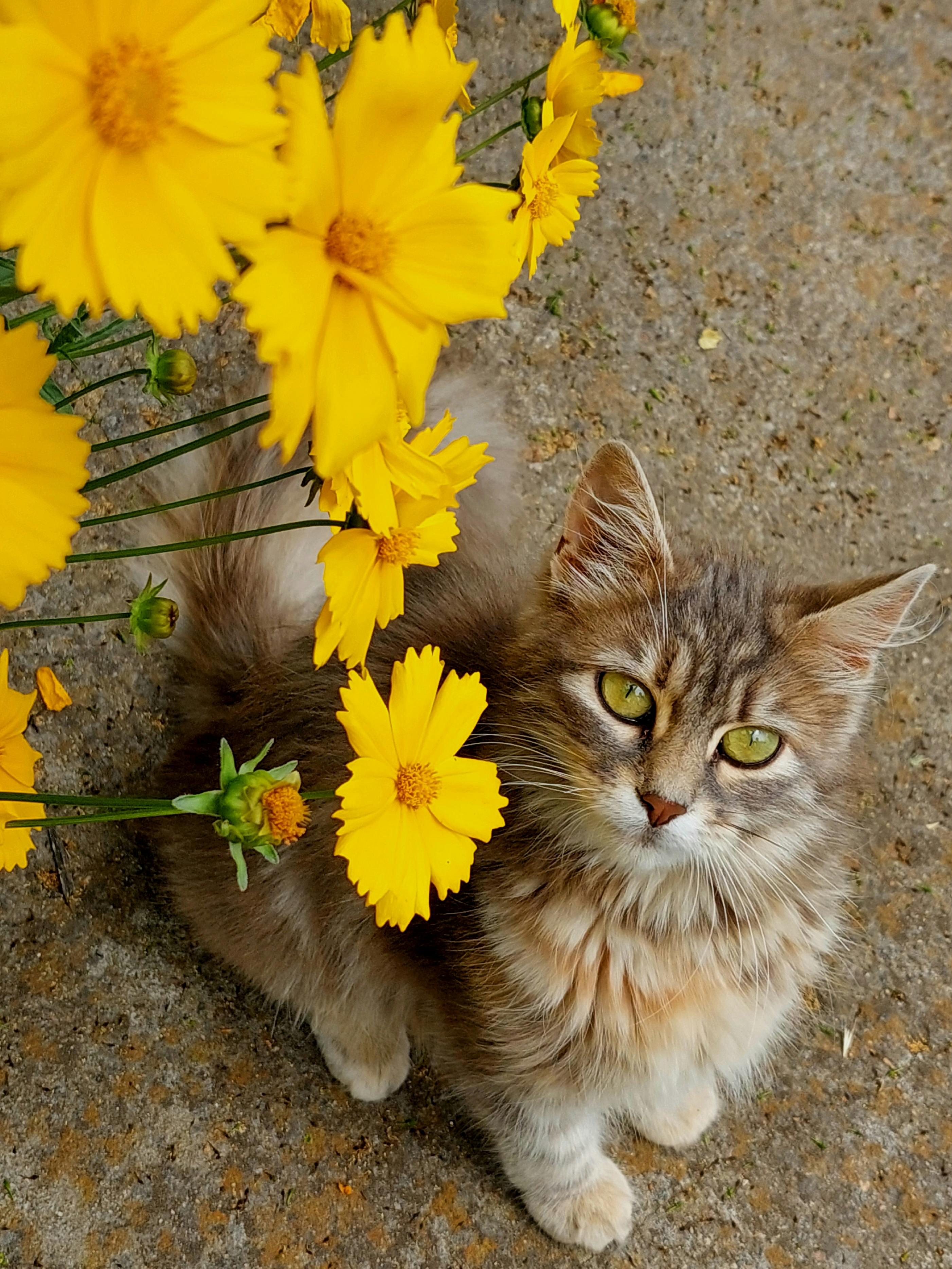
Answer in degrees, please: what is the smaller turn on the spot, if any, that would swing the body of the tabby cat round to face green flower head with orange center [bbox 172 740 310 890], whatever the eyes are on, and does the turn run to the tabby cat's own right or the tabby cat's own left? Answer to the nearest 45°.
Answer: approximately 90° to the tabby cat's own right

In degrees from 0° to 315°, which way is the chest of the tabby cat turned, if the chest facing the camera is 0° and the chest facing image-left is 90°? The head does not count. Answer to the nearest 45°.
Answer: approximately 315°

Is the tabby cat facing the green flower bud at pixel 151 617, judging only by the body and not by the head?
no
